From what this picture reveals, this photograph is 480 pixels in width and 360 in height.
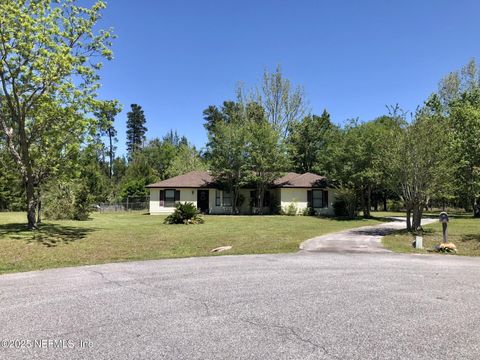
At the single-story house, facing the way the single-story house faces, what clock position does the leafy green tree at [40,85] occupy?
The leafy green tree is roughly at 1 o'clock from the single-story house.

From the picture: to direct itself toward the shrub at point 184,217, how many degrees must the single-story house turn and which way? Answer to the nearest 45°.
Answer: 0° — it already faces it

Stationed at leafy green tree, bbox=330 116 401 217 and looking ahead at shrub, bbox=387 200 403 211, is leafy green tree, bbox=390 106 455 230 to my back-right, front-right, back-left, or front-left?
back-right

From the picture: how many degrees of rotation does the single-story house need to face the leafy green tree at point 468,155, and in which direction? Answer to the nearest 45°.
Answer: approximately 45° to its left

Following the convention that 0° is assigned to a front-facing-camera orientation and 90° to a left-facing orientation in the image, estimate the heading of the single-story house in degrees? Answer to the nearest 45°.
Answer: approximately 0°

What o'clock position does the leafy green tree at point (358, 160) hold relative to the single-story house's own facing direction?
The leafy green tree is roughly at 10 o'clock from the single-story house.

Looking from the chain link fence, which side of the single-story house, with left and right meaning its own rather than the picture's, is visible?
right
